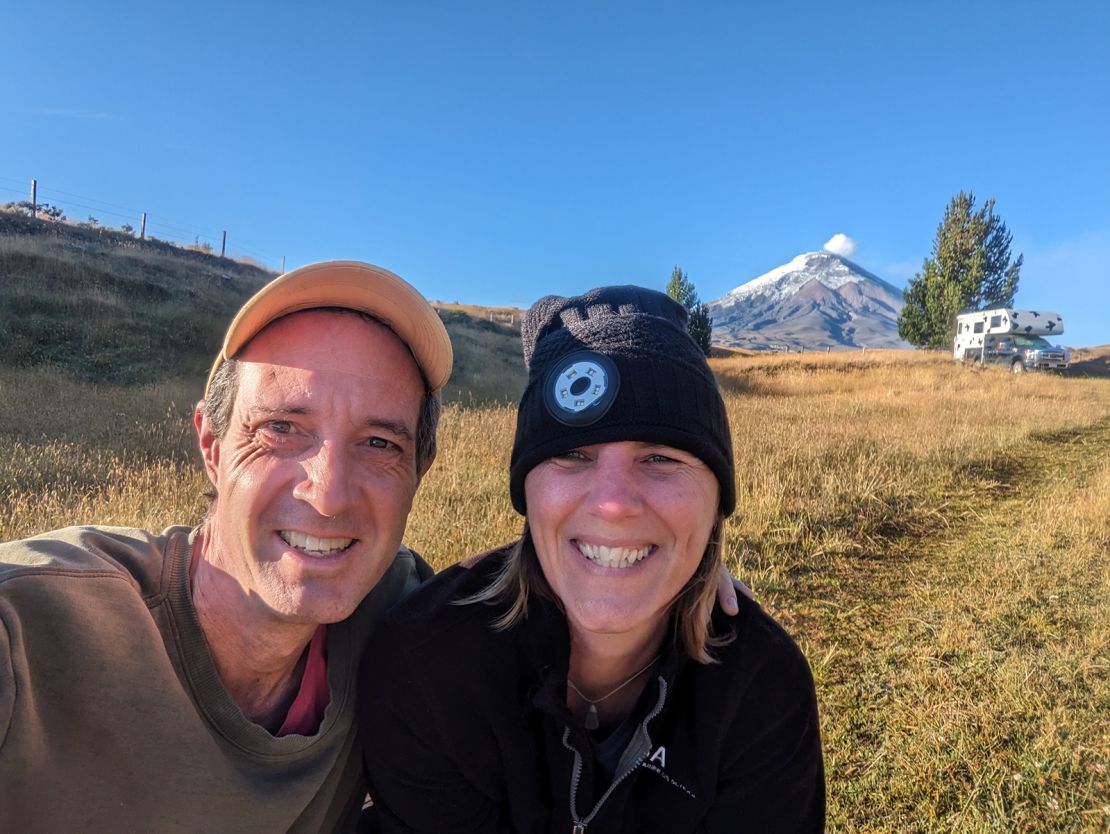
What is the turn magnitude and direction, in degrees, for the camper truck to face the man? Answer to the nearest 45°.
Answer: approximately 45° to its right

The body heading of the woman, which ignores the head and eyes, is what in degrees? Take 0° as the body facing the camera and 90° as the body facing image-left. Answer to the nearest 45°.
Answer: approximately 0°

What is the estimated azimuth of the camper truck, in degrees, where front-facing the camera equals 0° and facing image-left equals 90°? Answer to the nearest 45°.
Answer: approximately 315°

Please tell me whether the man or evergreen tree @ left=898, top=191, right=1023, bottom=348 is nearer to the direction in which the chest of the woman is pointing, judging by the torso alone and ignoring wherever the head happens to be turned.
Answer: the man

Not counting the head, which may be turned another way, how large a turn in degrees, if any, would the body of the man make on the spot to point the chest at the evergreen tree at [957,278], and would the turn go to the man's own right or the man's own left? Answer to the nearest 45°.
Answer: approximately 90° to the man's own left

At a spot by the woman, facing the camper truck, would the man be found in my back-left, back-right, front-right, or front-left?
back-left

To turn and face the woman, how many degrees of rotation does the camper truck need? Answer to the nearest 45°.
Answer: approximately 45° to its right

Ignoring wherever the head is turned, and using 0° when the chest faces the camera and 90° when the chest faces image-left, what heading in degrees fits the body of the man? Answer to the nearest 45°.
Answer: approximately 315°

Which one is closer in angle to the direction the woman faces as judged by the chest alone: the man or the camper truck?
the man

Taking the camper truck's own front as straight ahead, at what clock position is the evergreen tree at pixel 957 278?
The evergreen tree is roughly at 7 o'clock from the camper truck.
